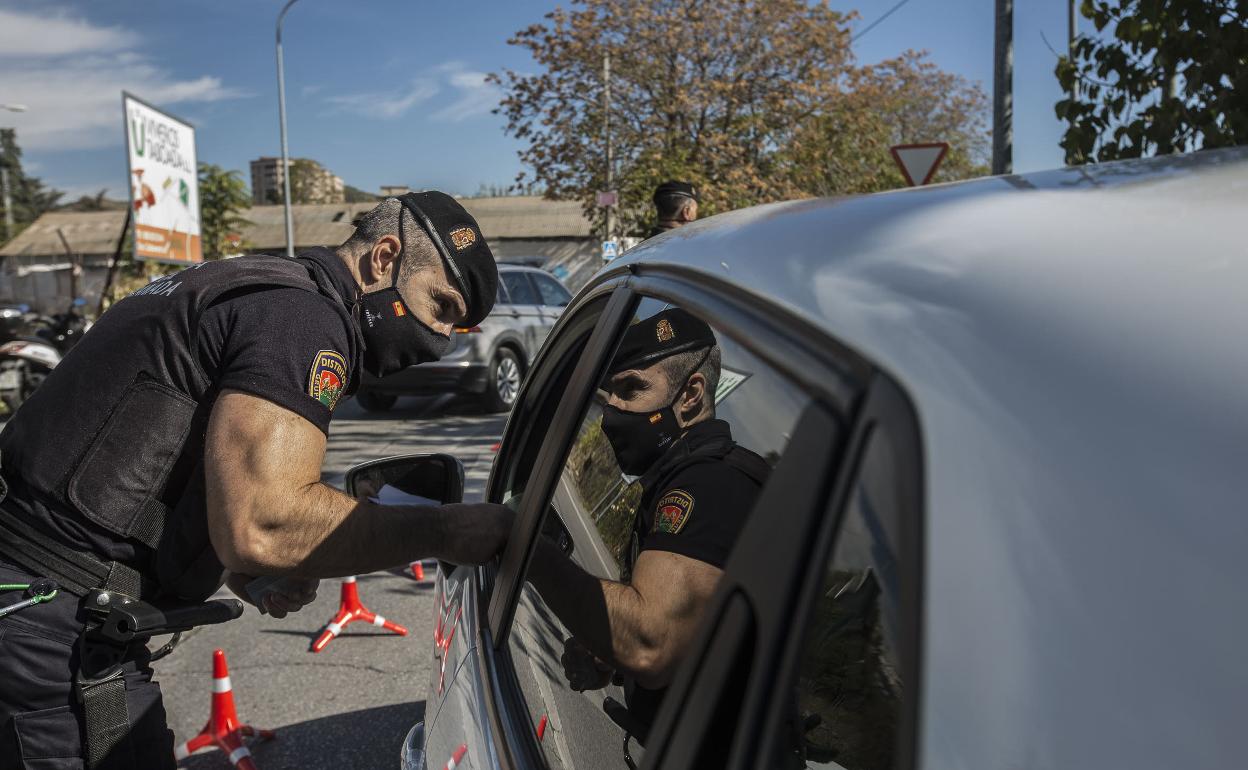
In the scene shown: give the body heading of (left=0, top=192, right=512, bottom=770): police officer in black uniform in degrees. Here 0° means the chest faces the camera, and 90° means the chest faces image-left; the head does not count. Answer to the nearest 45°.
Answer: approximately 270°

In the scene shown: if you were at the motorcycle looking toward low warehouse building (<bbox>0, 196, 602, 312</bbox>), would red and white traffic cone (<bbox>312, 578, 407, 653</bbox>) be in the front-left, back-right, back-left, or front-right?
back-right

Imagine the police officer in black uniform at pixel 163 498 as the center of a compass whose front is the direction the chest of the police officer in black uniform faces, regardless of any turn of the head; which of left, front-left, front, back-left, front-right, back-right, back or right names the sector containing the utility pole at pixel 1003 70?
front-left

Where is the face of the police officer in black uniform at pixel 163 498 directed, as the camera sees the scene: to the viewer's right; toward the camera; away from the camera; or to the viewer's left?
to the viewer's right

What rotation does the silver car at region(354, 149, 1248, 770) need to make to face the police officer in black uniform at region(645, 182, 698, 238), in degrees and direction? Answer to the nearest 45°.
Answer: approximately 45° to its right

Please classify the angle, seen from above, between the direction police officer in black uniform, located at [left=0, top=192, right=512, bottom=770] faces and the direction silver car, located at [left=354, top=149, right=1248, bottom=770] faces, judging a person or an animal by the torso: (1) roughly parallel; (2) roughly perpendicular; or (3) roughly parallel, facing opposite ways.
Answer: roughly perpendicular

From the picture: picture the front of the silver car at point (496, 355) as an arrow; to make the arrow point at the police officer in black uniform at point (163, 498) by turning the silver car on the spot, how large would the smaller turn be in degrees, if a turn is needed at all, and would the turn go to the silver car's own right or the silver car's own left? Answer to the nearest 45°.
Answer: approximately 135° to the silver car's own right

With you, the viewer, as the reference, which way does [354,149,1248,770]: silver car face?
facing away from the viewer and to the left of the viewer

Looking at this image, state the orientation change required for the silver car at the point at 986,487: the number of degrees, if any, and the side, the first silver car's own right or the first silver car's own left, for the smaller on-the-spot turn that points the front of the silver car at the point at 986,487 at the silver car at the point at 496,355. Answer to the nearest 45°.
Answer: approximately 45° to the first silver car's own right

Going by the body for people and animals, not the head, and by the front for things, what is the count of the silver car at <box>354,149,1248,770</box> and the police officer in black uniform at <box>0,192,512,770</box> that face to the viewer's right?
1

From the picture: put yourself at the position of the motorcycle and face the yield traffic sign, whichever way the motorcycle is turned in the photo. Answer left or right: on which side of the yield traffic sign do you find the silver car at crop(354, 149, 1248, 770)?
right

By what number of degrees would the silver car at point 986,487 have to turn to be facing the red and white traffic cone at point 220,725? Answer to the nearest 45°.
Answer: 0° — it already faces it

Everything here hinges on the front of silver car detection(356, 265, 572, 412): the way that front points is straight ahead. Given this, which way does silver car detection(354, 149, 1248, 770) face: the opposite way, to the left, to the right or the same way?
to the left

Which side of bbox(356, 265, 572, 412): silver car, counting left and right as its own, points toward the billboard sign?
left
